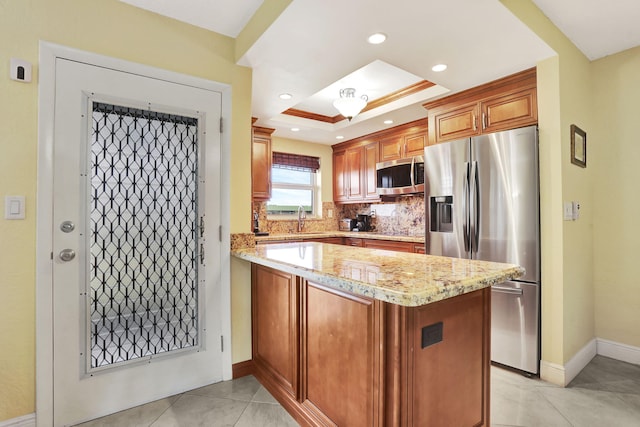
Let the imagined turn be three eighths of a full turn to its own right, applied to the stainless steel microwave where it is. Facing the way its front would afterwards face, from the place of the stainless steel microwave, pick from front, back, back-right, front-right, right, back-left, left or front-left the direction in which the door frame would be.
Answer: back-left

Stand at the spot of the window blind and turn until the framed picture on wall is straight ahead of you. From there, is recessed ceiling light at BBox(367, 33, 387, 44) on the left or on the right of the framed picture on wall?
right

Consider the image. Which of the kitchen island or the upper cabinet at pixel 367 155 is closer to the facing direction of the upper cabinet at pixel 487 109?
the kitchen island

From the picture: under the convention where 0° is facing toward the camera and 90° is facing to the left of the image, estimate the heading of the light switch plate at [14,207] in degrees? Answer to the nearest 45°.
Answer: approximately 0°

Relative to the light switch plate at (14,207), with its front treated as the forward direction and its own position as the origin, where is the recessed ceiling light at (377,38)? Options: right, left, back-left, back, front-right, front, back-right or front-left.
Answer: front-left

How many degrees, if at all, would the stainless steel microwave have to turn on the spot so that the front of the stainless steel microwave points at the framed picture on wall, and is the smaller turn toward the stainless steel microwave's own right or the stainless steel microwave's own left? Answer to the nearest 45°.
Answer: approximately 90° to the stainless steel microwave's own left
